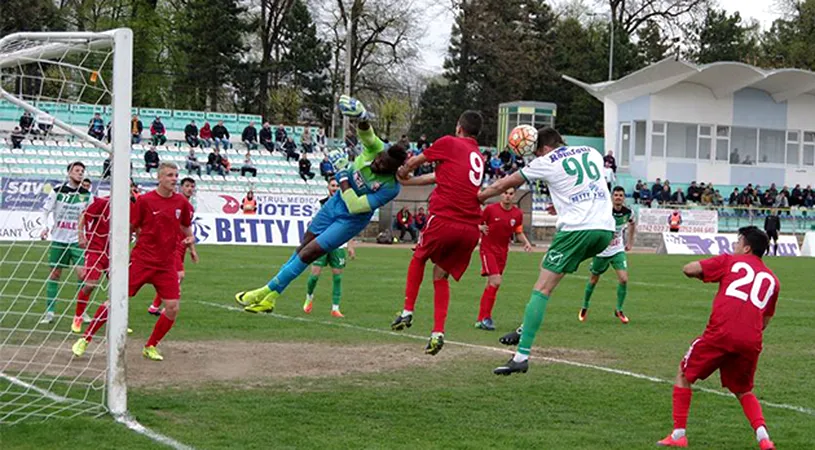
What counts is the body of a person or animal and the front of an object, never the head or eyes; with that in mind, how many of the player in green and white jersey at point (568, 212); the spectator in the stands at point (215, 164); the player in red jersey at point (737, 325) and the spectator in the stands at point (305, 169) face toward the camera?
2

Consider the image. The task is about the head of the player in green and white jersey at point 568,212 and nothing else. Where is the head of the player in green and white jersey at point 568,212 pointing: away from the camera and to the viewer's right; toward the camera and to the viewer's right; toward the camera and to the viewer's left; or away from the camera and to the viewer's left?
away from the camera and to the viewer's left

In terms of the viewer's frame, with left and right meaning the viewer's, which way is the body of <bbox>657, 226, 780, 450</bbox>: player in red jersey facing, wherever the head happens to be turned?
facing away from the viewer and to the left of the viewer

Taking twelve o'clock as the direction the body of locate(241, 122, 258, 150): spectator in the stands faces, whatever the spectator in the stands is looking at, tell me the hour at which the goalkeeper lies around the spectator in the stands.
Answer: The goalkeeper is roughly at 12 o'clock from the spectator in the stands.

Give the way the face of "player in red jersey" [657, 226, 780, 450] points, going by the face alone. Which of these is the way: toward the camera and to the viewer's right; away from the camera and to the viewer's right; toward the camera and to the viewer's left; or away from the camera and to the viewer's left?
away from the camera and to the viewer's left
